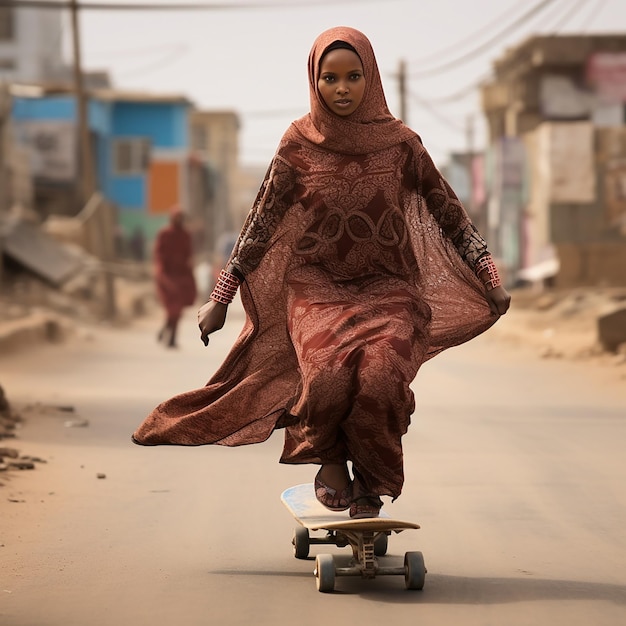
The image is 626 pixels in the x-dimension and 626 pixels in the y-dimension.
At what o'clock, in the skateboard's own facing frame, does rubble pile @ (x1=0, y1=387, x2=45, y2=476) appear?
The rubble pile is roughly at 5 o'clock from the skateboard.

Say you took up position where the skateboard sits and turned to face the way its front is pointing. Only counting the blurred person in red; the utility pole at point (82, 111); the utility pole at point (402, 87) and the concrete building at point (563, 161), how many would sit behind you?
4

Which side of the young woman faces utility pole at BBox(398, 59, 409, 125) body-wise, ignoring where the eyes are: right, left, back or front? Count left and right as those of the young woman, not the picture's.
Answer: back

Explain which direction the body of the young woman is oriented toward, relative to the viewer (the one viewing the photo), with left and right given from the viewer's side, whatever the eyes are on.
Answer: facing the viewer

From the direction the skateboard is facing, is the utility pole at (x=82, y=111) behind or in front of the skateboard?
behind

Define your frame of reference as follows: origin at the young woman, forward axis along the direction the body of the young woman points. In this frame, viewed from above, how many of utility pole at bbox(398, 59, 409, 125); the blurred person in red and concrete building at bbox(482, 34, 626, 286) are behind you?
3

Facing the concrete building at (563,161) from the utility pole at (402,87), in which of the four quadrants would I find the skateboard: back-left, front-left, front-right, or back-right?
front-right

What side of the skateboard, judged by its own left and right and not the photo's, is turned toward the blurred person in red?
back

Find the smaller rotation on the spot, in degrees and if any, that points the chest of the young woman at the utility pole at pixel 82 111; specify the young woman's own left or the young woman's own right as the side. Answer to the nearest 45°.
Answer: approximately 180°

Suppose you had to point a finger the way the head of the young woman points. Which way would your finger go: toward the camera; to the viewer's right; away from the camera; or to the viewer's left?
toward the camera

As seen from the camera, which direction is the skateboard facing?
toward the camera

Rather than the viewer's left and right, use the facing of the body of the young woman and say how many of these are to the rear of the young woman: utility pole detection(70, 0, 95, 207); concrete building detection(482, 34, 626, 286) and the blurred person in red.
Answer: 3

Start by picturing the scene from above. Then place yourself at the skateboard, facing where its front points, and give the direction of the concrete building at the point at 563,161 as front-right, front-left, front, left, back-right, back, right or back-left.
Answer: back
